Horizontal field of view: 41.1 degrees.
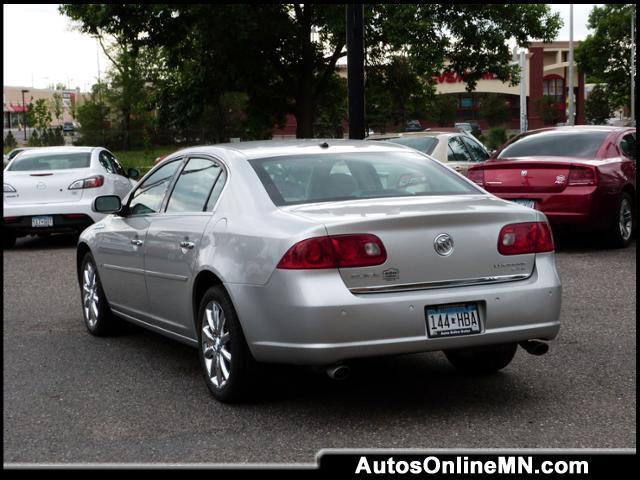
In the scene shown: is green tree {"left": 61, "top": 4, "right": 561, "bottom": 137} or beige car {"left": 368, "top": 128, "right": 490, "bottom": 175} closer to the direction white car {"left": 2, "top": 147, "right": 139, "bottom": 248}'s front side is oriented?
the green tree

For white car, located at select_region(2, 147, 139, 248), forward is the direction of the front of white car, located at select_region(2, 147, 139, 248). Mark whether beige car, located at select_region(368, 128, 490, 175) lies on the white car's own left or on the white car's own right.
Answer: on the white car's own right

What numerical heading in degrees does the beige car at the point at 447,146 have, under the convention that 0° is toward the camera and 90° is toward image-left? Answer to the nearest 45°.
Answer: approximately 225°

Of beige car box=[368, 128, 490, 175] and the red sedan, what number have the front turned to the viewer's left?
0

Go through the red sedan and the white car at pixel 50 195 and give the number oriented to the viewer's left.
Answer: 0

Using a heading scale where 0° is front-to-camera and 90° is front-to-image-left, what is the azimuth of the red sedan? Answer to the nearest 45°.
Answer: approximately 225°

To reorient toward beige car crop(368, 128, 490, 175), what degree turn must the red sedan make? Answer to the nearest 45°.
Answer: approximately 90° to its left

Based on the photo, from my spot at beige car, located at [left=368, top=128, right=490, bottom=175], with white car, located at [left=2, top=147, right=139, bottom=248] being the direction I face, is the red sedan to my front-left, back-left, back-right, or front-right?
back-left

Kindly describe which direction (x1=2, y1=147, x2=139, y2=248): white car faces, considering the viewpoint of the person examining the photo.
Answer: facing away from the viewer and to the right of the viewer

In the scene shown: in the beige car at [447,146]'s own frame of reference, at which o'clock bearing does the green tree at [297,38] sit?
The green tree is roughly at 10 o'clock from the beige car.
